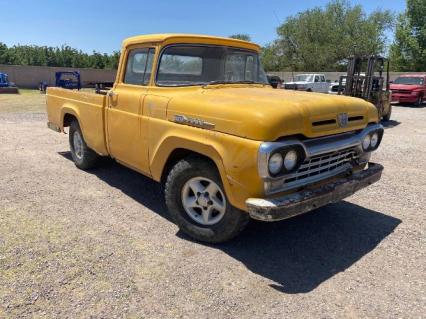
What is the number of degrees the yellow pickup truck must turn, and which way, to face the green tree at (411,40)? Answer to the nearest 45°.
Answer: approximately 90° to its left

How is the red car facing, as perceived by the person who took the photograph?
facing the viewer and to the left of the viewer

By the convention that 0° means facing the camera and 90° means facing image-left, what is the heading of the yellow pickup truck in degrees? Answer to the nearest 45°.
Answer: approximately 315°

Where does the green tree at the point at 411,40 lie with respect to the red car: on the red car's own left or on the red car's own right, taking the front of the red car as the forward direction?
on the red car's own right
